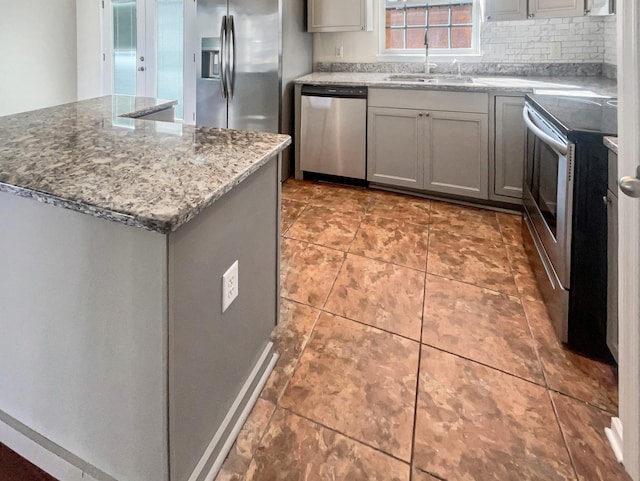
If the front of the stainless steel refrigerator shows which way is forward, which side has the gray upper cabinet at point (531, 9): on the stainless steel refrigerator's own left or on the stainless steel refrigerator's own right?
on the stainless steel refrigerator's own left

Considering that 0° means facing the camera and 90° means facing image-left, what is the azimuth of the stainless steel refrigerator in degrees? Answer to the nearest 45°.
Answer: approximately 45°

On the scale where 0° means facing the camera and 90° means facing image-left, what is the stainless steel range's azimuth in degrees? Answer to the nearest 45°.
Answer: approximately 90°
